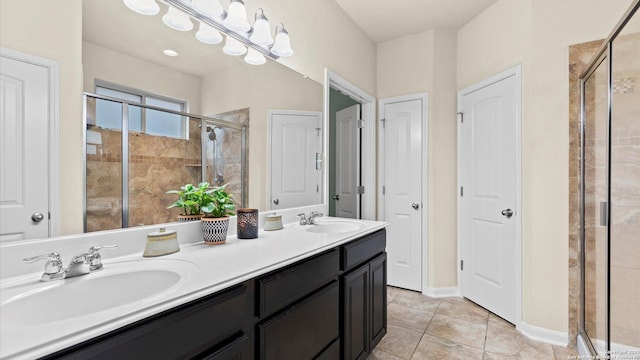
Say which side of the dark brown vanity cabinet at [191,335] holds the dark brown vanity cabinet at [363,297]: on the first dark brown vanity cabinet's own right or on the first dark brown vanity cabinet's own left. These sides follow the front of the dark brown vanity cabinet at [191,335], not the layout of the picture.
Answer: on the first dark brown vanity cabinet's own left

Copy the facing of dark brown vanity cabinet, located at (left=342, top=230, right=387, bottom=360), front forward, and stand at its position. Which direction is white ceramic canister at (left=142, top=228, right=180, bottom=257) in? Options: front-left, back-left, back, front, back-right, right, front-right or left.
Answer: right

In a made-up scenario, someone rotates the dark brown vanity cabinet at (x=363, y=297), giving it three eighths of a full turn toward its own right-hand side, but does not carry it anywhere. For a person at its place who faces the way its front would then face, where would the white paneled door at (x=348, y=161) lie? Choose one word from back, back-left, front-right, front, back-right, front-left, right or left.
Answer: right

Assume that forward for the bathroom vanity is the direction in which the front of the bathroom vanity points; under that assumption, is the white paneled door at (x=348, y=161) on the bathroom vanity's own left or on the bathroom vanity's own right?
on the bathroom vanity's own left

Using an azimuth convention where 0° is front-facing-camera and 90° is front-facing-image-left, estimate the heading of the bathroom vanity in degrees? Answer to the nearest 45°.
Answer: approximately 315°

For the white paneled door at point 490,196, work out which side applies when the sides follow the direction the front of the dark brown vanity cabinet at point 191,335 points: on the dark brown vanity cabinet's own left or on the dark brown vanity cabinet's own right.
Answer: on the dark brown vanity cabinet's own left

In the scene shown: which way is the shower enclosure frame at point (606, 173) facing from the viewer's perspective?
to the viewer's left

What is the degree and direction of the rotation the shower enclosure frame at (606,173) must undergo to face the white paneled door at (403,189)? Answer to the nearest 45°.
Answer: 0° — it already faces it
